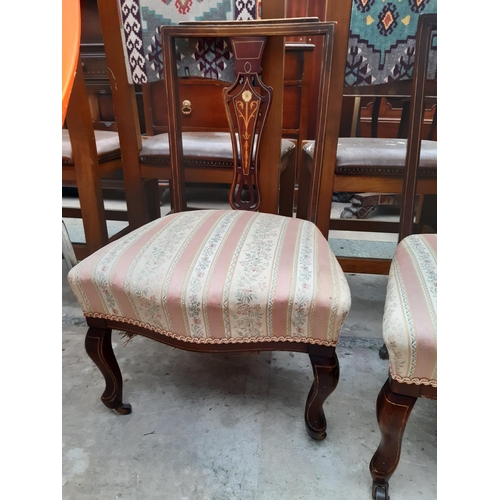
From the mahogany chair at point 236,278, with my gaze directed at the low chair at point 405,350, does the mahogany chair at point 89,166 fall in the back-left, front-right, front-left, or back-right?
back-left

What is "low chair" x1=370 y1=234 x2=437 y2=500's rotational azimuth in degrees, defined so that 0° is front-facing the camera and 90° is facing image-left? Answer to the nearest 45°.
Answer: approximately 0°

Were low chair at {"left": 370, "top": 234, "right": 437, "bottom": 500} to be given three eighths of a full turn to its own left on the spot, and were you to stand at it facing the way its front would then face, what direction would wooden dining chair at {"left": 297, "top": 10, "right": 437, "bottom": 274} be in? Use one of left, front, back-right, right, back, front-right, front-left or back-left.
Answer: front-left

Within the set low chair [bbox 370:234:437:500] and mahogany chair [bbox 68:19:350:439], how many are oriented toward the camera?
2

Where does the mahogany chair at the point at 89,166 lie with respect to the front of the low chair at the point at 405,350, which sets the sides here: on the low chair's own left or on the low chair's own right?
on the low chair's own right
